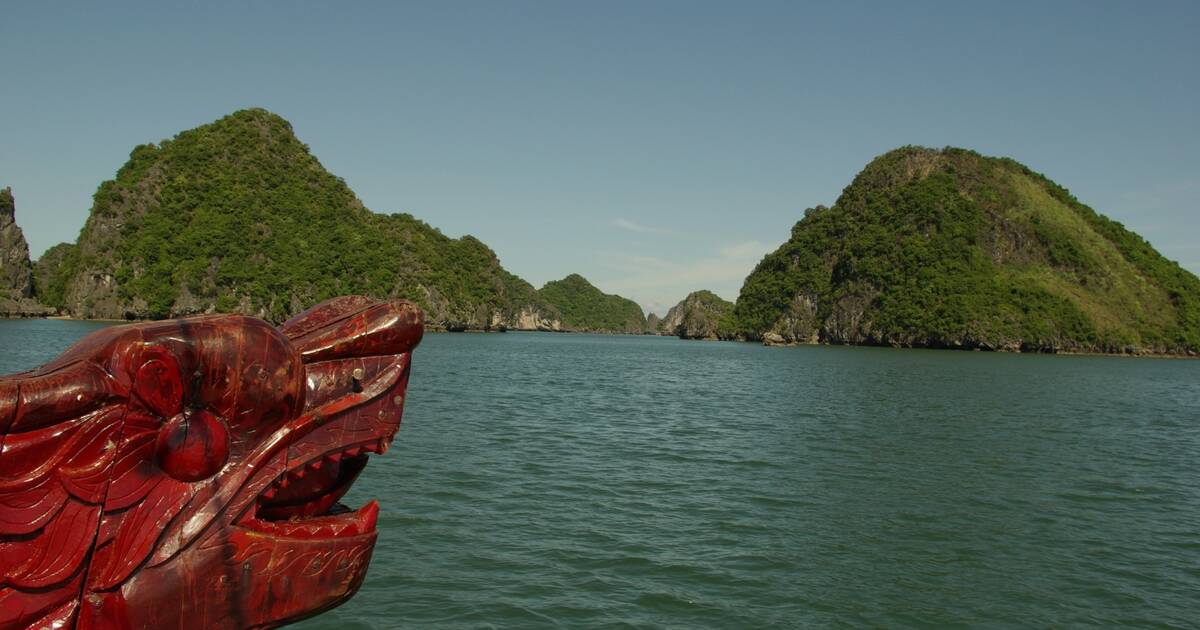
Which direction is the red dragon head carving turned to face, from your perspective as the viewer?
facing to the right of the viewer
